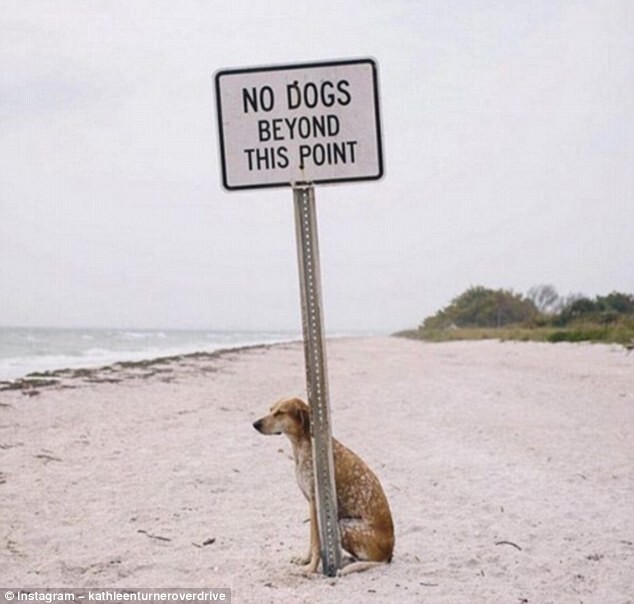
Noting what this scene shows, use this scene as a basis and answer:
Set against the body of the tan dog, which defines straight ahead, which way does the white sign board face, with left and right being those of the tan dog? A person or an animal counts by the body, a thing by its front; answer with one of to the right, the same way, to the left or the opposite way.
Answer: to the left

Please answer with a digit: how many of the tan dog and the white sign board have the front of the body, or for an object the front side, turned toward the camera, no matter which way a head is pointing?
1

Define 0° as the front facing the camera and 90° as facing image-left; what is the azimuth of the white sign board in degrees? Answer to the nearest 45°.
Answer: approximately 0°

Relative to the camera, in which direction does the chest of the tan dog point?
to the viewer's left
